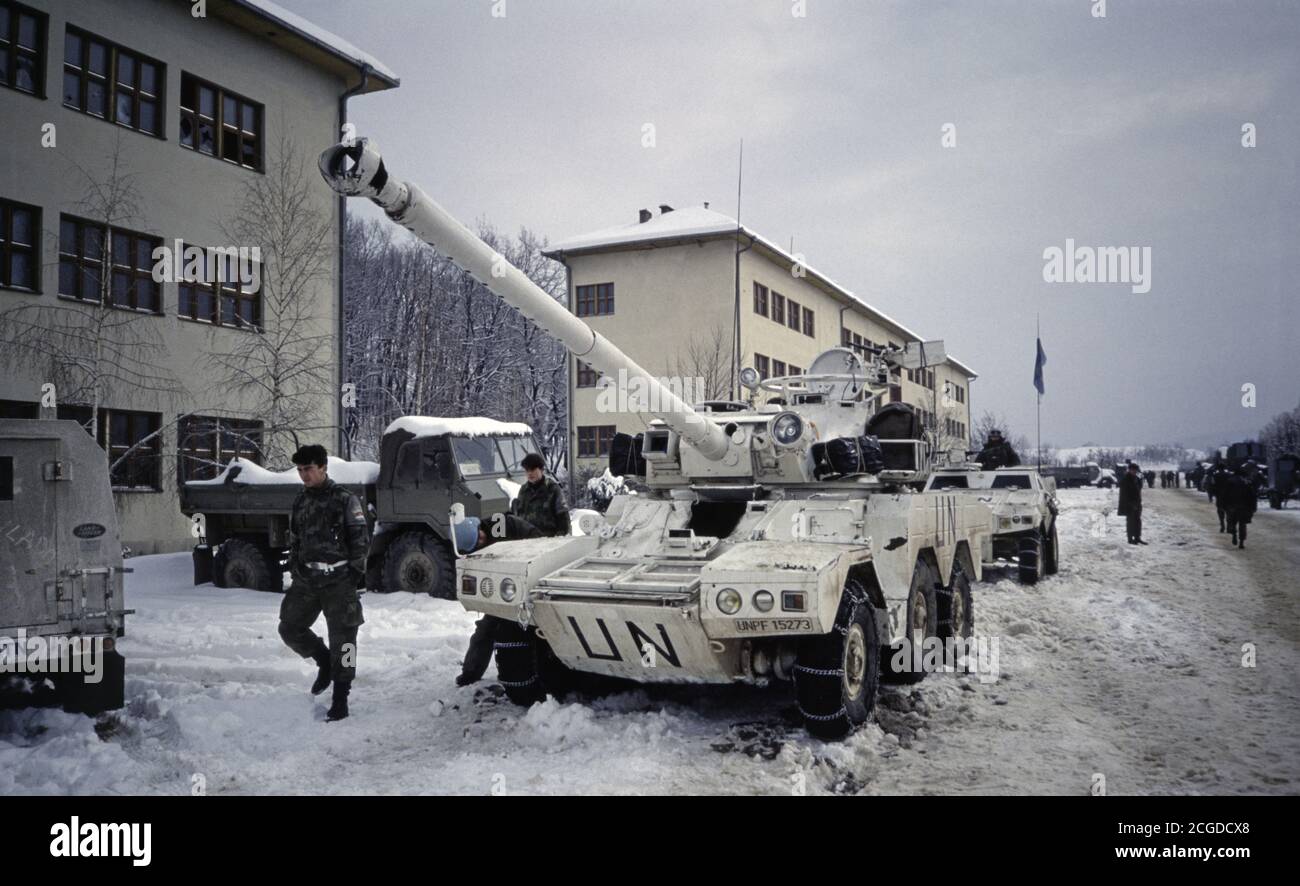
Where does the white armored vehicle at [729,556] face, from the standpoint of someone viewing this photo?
facing the viewer and to the left of the viewer

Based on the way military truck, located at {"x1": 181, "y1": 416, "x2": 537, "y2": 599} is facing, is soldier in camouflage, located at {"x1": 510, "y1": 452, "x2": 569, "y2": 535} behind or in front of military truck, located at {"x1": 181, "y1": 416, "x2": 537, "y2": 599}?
in front

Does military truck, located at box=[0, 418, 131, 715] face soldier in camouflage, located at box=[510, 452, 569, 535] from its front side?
no

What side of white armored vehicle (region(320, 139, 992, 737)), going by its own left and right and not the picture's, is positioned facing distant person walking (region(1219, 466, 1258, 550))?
back

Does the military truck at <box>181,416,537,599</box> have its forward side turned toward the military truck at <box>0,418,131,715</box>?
no

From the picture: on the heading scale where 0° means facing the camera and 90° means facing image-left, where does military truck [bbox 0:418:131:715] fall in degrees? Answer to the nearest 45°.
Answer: approximately 180°

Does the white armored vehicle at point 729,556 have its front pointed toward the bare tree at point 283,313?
no

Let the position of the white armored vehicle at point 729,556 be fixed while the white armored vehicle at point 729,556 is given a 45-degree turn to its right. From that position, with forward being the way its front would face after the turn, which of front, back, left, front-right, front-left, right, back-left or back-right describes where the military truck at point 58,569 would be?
front

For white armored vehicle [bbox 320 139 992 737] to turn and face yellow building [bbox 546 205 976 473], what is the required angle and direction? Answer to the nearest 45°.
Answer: approximately 135° to its right

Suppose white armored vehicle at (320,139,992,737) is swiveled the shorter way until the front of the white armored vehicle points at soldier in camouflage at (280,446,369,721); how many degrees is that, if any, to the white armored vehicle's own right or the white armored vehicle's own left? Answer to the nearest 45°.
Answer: approximately 45° to the white armored vehicle's own right

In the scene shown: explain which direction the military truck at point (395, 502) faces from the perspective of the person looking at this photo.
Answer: facing the viewer and to the right of the viewer

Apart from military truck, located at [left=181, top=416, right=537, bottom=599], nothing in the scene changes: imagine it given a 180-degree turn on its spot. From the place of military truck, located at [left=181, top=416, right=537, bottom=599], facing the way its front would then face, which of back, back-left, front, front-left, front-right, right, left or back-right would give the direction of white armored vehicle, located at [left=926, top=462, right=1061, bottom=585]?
back-right

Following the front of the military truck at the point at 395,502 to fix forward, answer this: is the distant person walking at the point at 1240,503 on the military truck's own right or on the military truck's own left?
on the military truck's own left

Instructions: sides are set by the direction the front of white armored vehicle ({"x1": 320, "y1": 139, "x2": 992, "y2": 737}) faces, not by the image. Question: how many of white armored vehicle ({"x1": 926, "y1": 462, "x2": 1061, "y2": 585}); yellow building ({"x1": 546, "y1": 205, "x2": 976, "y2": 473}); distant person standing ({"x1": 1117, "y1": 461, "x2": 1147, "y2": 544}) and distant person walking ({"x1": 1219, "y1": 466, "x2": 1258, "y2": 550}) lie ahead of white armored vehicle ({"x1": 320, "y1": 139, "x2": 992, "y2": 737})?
0

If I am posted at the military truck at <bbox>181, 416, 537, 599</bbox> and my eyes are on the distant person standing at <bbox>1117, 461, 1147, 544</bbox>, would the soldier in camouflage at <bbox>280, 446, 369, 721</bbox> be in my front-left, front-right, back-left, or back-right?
back-right

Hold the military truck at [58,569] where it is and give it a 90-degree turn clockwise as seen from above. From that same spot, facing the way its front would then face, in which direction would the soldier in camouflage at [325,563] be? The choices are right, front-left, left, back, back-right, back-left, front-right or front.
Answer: front

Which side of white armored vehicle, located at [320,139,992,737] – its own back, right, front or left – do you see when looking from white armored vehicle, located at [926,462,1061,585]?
back
